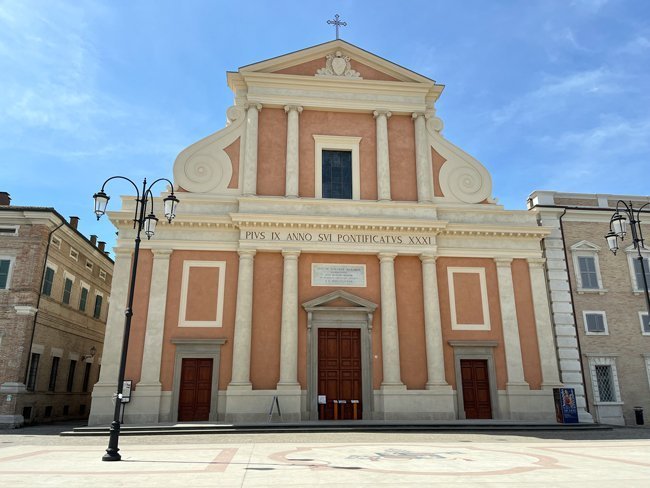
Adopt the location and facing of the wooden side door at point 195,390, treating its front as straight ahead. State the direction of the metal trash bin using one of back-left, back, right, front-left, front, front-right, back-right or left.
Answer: left

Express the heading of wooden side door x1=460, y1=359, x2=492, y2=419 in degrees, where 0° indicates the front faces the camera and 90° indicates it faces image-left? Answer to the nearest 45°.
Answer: approximately 0°

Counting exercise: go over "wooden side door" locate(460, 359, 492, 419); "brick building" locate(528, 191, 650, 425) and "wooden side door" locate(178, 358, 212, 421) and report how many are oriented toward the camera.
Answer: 3

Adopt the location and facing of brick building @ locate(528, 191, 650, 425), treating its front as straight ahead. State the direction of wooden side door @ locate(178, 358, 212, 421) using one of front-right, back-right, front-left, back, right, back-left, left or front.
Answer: front-right

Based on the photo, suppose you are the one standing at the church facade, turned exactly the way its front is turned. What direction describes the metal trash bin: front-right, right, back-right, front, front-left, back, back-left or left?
left

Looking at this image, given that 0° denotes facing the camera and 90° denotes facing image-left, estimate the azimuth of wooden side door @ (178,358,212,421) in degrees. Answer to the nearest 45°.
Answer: approximately 0°

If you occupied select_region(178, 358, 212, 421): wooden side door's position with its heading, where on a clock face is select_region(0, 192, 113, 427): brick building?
The brick building is roughly at 4 o'clock from the wooden side door.

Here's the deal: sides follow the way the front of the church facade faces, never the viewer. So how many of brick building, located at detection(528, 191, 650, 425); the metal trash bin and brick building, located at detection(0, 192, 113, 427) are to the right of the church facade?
1

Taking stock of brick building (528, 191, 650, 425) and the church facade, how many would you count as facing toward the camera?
2

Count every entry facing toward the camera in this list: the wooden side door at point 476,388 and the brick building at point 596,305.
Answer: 2
